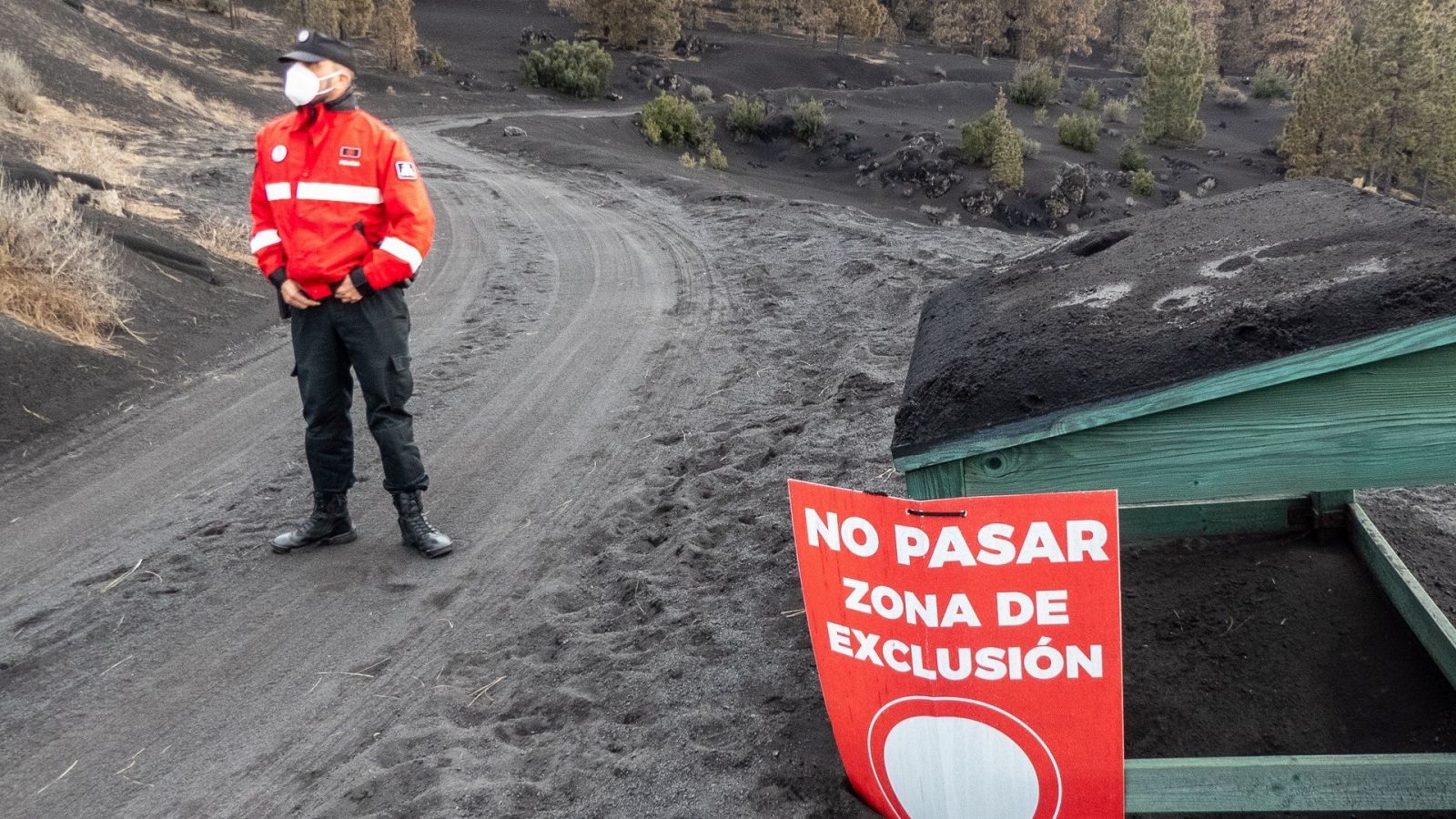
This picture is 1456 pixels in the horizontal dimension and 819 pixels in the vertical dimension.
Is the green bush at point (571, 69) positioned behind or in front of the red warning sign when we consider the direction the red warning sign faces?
behind

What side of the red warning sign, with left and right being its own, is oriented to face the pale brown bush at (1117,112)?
back

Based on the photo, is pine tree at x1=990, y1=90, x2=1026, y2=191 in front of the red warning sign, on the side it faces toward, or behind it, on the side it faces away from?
behind

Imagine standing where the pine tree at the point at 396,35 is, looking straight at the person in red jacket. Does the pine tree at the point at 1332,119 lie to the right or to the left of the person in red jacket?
left

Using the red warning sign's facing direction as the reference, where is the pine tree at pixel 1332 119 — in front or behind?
behind

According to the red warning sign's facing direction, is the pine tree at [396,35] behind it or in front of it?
behind

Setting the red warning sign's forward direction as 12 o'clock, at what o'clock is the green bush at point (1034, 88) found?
The green bush is roughly at 6 o'clock from the red warning sign.

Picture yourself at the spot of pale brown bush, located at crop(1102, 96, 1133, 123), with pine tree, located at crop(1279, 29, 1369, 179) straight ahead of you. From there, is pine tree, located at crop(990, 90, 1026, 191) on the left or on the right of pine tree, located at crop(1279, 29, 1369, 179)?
right

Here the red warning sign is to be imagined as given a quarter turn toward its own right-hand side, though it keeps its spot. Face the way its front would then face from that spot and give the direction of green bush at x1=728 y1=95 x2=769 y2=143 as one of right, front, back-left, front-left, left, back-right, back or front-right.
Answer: right

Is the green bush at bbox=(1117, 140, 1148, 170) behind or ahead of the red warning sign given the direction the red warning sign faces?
behind

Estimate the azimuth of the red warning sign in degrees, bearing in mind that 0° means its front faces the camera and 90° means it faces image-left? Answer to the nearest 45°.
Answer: approximately 0°

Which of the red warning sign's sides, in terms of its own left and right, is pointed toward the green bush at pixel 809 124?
back

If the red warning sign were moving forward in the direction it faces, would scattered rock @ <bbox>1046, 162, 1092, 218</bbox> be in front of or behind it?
behind
